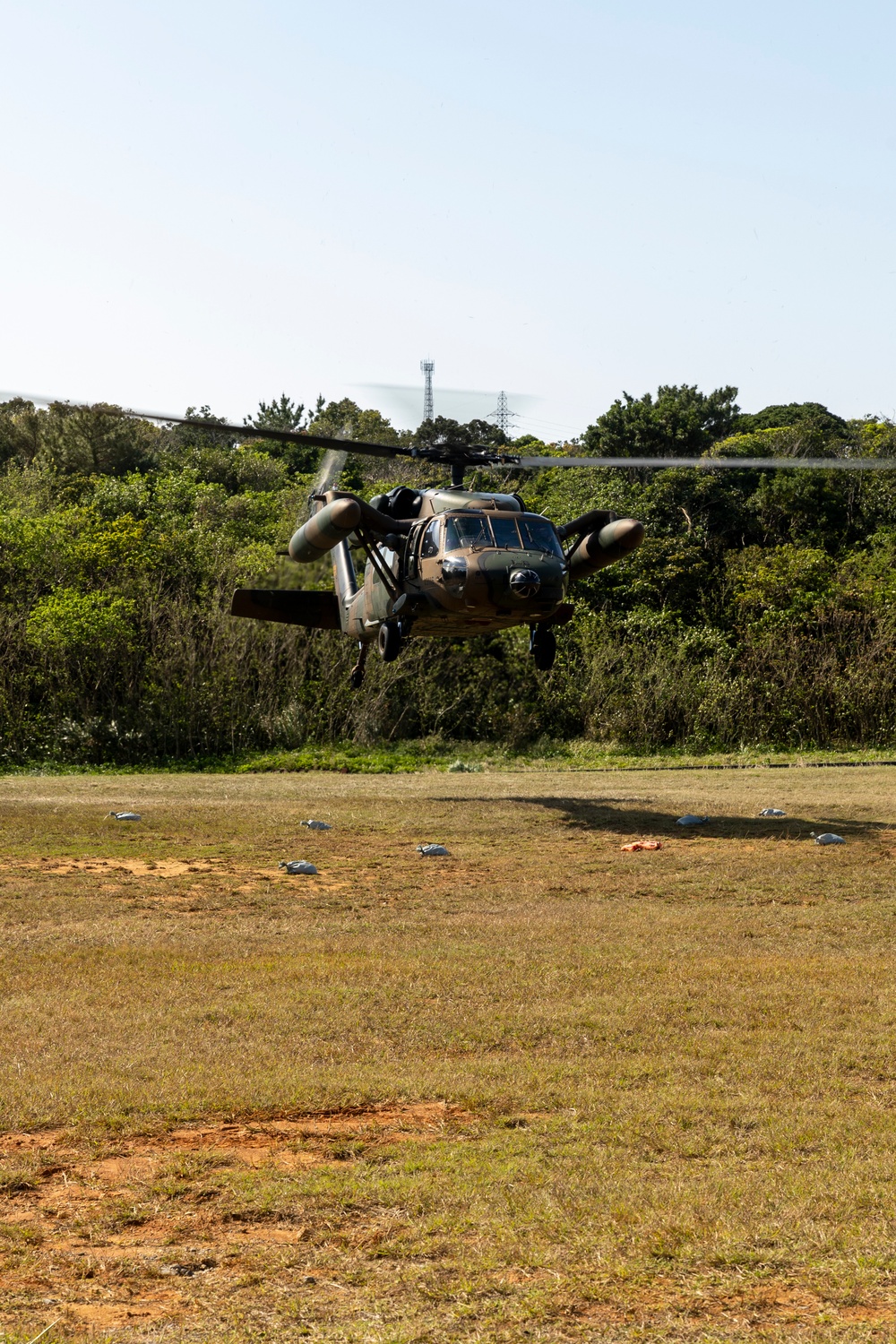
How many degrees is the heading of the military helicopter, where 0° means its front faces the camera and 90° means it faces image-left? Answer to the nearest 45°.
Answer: approximately 0°
